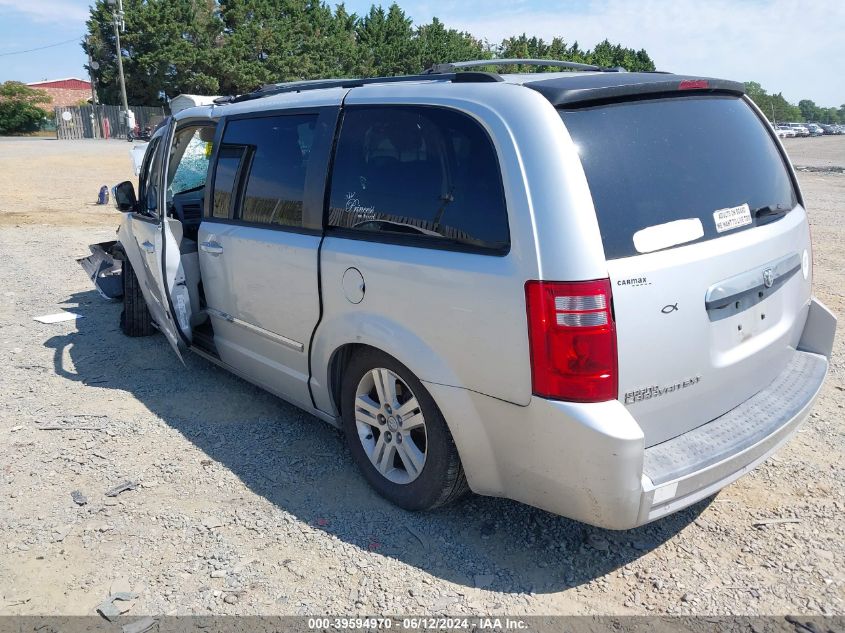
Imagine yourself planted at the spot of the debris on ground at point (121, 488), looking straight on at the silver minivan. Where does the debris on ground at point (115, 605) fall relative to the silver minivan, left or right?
right

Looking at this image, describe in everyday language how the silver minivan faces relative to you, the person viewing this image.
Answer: facing away from the viewer and to the left of the viewer

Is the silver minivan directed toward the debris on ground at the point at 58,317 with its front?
yes

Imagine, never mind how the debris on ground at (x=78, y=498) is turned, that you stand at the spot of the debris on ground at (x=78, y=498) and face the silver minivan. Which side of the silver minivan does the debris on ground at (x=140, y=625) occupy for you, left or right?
right

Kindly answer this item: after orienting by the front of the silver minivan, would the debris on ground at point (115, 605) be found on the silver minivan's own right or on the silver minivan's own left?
on the silver minivan's own left

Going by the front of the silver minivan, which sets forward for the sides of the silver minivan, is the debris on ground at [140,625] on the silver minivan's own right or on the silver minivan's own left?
on the silver minivan's own left
